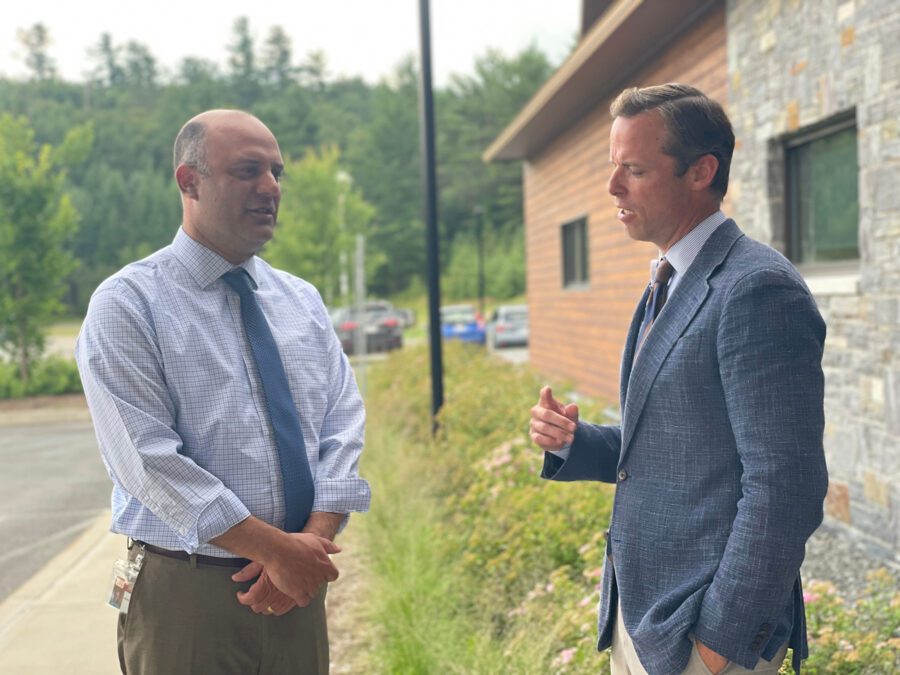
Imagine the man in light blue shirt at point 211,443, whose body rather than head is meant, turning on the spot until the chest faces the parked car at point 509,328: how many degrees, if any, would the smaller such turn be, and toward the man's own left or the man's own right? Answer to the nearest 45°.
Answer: approximately 135° to the man's own left

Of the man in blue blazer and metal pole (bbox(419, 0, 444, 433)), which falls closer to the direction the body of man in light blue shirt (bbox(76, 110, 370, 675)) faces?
the man in blue blazer

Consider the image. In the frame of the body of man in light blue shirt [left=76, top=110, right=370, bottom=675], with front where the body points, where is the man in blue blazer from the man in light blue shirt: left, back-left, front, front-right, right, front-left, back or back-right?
front

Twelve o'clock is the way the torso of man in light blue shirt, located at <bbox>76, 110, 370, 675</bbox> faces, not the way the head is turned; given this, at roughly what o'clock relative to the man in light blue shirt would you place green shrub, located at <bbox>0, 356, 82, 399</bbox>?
The green shrub is roughly at 7 o'clock from the man in light blue shirt.

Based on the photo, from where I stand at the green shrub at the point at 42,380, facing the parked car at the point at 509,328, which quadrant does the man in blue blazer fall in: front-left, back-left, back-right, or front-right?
back-right

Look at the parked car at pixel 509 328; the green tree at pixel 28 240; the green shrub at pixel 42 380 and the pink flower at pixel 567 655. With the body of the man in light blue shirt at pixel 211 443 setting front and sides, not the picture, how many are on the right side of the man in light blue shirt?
0

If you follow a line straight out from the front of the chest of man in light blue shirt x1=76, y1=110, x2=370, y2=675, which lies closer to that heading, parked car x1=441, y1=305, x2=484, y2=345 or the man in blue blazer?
the man in blue blazer

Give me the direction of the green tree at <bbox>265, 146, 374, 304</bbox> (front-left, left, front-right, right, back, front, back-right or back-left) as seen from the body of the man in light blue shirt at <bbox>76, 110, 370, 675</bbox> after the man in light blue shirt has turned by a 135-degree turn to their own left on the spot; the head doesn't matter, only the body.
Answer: front

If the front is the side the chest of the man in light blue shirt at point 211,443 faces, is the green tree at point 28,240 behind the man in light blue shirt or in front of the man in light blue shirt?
behind

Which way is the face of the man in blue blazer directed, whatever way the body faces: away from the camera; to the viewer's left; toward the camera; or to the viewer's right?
to the viewer's left

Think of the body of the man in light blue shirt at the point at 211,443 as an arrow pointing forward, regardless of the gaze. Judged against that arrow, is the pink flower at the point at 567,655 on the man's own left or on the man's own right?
on the man's own left

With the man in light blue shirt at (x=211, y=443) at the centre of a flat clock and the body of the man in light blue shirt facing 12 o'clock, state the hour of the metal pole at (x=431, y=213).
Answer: The metal pole is roughly at 8 o'clock from the man in light blue shirt.

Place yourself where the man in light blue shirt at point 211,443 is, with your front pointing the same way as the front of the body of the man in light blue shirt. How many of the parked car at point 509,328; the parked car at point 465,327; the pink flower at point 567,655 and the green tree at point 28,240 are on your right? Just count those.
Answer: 0

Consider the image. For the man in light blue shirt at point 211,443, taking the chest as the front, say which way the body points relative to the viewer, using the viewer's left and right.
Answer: facing the viewer and to the right of the viewer

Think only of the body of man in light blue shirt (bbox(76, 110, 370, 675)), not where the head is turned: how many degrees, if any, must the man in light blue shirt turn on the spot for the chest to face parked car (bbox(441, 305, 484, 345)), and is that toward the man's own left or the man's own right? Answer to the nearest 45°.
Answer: approximately 135° to the man's own left
